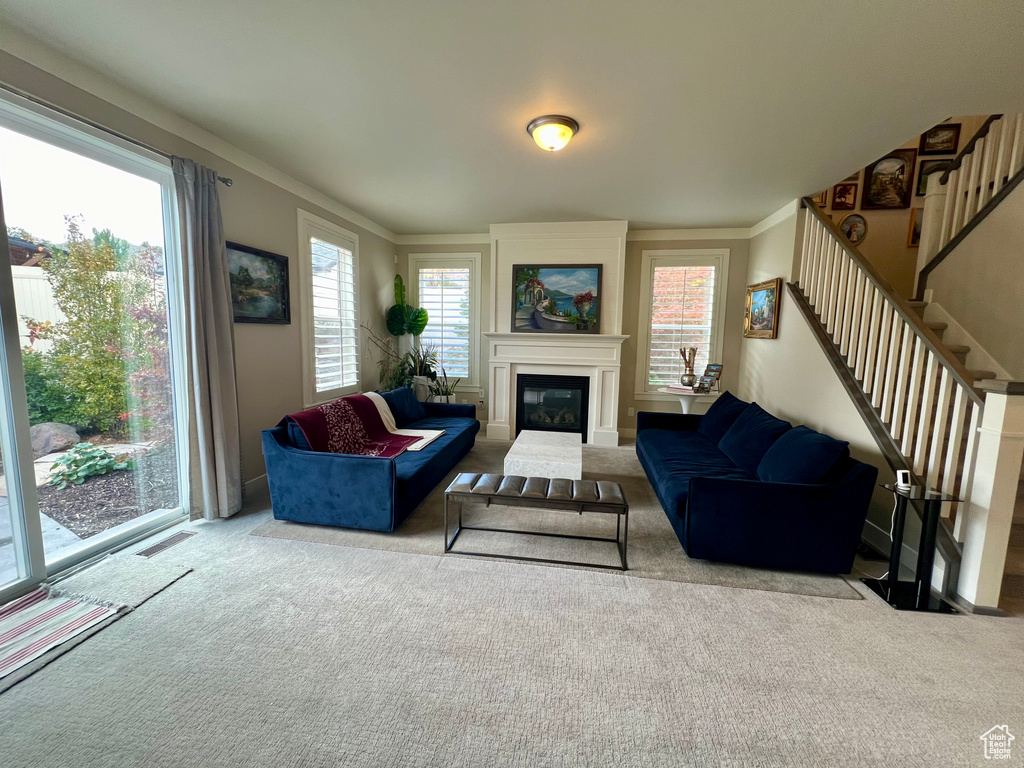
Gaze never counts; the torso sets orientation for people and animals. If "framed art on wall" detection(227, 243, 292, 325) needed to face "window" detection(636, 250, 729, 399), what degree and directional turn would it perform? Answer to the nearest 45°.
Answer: approximately 45° to its left

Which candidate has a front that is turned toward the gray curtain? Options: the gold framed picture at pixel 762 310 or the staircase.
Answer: the gold framed picture

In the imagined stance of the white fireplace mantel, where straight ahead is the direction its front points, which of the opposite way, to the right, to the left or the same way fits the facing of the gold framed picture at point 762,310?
to the right

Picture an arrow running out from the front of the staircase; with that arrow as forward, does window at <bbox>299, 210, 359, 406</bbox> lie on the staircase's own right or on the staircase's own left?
on the staircase's own right

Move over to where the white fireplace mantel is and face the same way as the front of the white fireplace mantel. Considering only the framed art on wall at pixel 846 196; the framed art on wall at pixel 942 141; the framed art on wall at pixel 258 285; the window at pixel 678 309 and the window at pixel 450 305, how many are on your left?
3

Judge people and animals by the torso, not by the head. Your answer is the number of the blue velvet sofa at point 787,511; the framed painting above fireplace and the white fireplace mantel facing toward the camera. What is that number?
2

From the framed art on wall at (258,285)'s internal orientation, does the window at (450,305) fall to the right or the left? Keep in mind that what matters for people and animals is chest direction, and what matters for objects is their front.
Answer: on its left

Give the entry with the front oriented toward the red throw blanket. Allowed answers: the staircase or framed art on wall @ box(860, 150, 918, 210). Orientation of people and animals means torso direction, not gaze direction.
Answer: the framed art on wall

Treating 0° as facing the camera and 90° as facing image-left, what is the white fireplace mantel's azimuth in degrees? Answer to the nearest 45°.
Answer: approximately 0°

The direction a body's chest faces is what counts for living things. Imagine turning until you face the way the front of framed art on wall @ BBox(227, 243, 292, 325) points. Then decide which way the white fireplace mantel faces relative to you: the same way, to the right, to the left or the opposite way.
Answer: to the right

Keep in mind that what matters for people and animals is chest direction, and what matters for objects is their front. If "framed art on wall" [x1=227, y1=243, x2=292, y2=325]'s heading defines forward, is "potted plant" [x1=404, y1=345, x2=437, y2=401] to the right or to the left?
on its left

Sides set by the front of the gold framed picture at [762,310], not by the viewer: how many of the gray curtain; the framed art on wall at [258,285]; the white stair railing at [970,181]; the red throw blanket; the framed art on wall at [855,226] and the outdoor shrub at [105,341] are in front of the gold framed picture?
4

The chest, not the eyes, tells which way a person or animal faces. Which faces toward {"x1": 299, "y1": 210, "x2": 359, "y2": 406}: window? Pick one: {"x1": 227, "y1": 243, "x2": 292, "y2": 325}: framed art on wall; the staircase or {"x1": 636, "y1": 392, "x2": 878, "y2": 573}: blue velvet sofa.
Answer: the blue velvet sofa

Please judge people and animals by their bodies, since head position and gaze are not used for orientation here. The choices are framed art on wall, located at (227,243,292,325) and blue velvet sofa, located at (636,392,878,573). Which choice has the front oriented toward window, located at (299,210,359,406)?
the blue velvet sofa

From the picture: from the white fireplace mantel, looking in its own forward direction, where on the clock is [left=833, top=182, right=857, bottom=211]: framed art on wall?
The framed art on wall is roughly at 9 o'clock from the white fireplace mantel.
